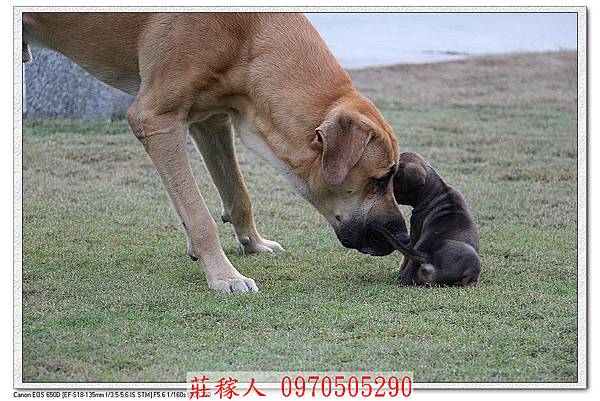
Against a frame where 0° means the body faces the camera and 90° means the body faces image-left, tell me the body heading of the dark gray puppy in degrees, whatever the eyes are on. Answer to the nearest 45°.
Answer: approximately 90°

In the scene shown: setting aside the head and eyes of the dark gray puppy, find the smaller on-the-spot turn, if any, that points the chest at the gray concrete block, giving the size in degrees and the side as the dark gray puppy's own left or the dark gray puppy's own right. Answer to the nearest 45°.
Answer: approximately 45° to the dark gray puppy's own left

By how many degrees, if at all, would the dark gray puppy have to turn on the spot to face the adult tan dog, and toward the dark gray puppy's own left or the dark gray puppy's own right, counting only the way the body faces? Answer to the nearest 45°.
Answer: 0° — it already faces it
